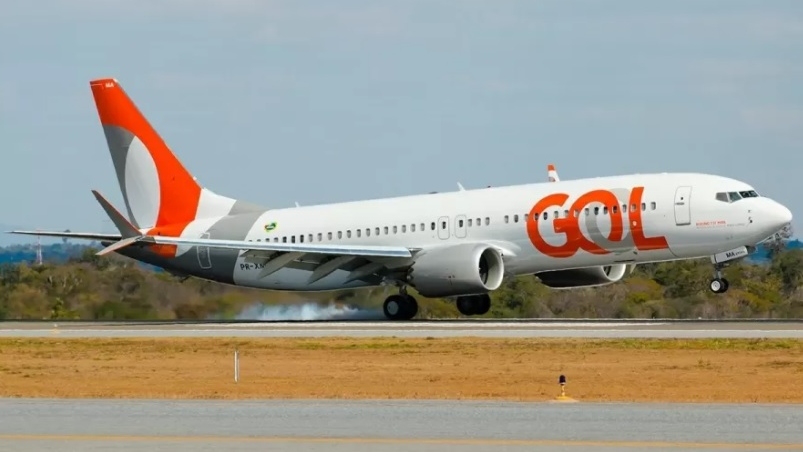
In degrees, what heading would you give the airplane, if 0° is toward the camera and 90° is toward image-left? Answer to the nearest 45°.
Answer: approximately 315°

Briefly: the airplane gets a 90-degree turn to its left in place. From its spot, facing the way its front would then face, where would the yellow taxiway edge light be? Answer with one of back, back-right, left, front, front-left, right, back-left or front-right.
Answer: back-right
